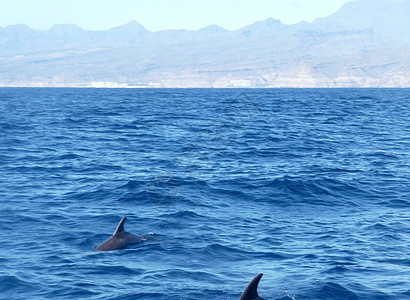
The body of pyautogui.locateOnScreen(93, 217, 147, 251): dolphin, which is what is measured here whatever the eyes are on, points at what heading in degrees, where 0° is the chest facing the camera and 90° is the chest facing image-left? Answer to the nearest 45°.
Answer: approximately 90°
